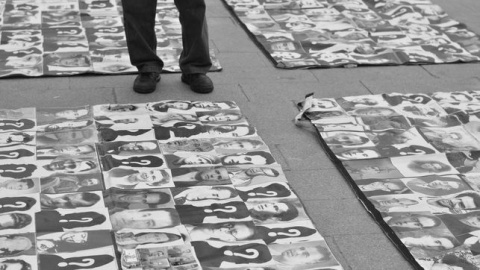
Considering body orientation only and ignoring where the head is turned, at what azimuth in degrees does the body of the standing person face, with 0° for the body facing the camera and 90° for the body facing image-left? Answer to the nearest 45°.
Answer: approximately 0°
